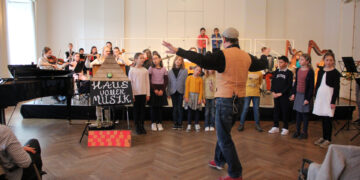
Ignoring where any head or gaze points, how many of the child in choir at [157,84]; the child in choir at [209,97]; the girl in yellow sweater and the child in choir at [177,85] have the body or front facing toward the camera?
4

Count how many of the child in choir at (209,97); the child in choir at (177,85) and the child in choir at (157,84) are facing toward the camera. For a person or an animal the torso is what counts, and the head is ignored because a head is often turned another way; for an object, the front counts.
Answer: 3

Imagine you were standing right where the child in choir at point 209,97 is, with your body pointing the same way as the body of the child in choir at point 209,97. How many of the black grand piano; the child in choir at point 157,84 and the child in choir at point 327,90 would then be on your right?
2

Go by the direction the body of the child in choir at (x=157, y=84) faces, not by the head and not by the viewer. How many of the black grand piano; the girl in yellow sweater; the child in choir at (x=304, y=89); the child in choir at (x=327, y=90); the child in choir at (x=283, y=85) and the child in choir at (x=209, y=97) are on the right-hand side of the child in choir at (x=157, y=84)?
1

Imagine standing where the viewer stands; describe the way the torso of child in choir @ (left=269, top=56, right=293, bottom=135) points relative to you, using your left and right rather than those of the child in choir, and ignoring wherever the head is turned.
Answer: facing the viewer and to the left of the viewer

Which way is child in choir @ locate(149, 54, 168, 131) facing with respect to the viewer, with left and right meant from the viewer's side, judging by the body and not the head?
facing the viewer

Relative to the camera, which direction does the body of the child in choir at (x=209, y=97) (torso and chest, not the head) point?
toward the camera

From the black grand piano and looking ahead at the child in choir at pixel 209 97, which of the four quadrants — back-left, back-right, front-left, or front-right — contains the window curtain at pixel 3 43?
back-left

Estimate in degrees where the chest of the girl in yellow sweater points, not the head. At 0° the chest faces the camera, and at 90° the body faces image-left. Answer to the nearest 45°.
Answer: approximately 0°

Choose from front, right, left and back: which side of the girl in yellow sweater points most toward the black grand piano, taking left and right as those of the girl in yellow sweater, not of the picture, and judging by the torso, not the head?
right

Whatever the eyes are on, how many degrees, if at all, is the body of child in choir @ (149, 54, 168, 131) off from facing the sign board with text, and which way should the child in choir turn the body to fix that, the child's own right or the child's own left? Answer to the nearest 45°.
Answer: approximately 45° to the child's own right

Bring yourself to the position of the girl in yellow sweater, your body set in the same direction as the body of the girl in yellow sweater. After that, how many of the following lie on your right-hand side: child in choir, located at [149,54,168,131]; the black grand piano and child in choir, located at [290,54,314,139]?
2
